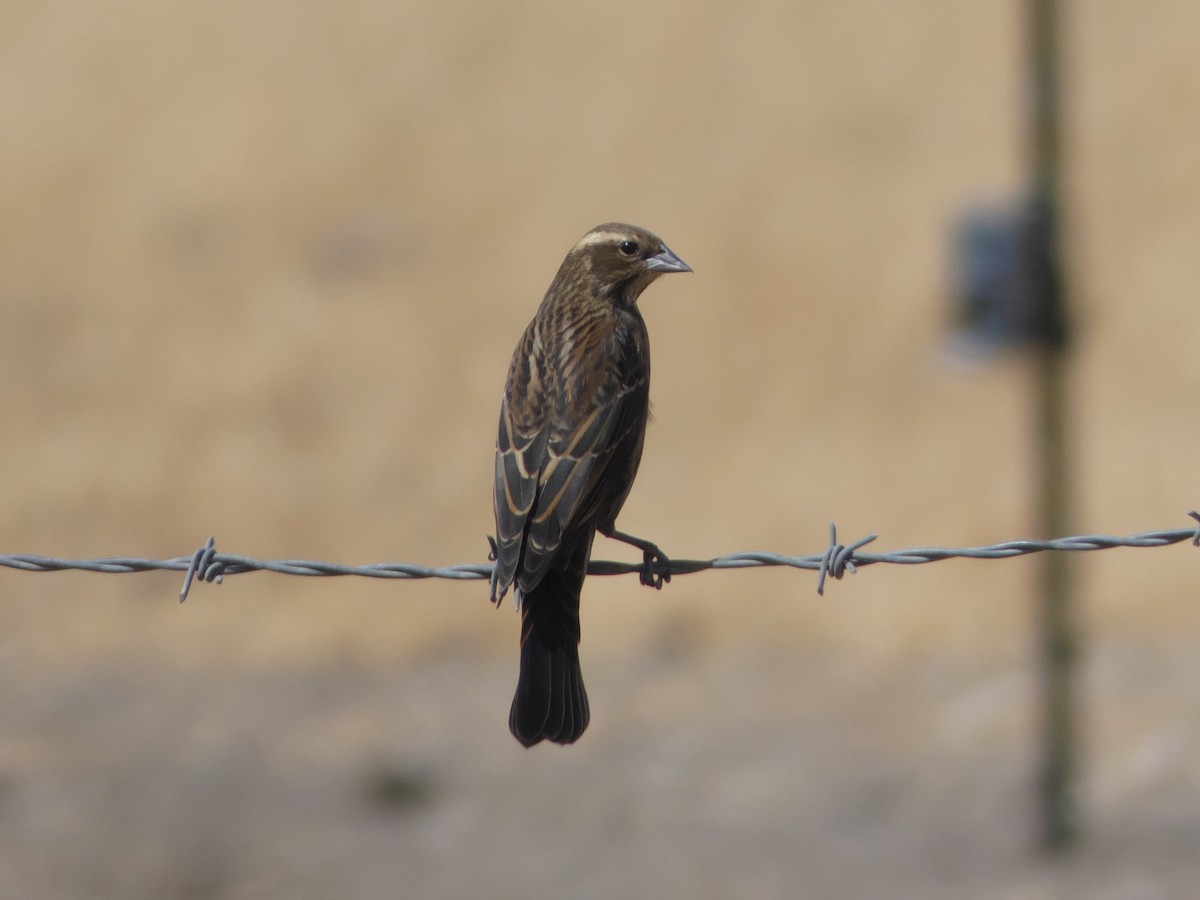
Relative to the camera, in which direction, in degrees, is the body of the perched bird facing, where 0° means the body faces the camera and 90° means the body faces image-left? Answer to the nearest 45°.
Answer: approximately 225°
